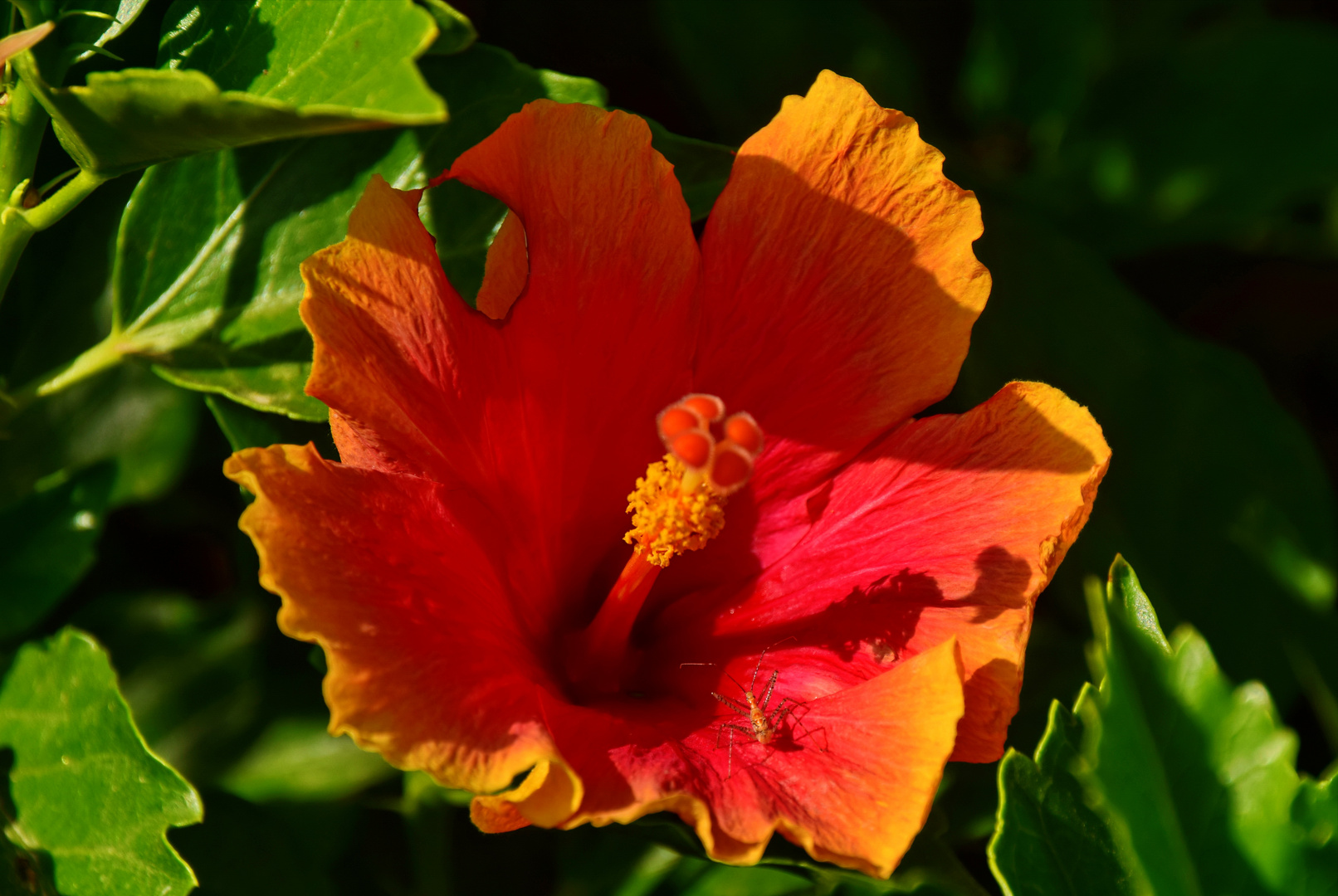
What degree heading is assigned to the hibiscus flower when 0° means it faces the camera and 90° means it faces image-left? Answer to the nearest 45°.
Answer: approximately 0°

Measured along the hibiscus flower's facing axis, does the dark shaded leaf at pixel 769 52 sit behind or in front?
behind

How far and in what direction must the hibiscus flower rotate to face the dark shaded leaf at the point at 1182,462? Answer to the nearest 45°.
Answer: approximately 135° to its left

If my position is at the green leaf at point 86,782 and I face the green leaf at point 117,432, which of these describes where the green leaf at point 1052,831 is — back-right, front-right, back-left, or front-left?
back-right

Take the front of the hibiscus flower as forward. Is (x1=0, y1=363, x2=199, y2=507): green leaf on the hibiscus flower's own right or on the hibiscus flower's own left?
on the hibiscus flower's own right

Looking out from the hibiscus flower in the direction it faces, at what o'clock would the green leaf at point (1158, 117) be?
The green leaf is roughly at 7 o'clock from the hibiscus flower.
